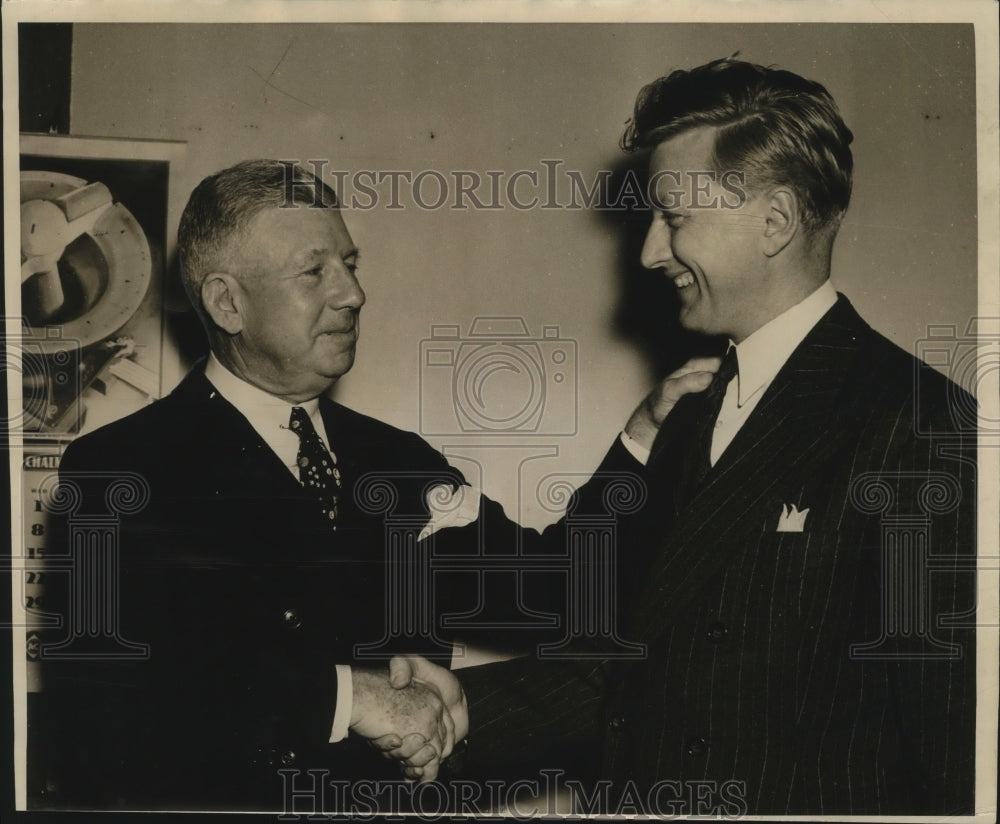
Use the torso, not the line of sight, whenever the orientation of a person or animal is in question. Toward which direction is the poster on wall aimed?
toward the camera

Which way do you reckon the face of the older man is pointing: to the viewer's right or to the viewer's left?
to the viewer's right

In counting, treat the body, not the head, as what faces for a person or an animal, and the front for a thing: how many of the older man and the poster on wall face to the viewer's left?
0

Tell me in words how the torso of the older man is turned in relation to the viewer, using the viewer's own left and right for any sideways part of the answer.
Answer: facing the viewer and to the right of the viewer
